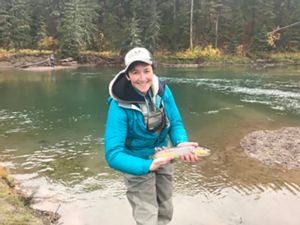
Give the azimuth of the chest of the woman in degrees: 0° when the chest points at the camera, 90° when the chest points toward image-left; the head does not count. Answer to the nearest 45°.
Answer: approximately 315°
